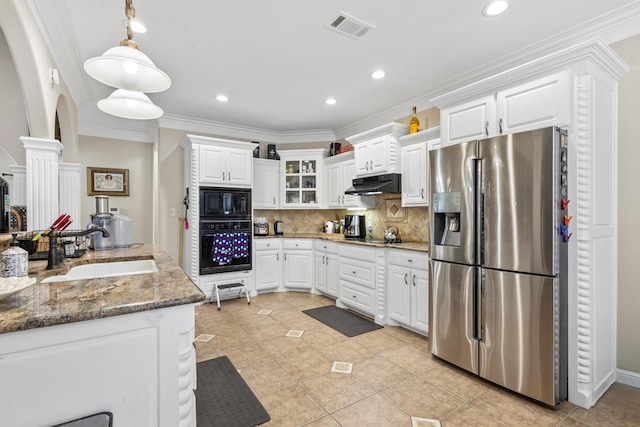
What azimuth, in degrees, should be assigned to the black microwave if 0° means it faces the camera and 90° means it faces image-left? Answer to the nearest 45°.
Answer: approximately 0°

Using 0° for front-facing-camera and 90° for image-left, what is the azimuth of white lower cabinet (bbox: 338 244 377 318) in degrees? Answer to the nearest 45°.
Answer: approximately 45°

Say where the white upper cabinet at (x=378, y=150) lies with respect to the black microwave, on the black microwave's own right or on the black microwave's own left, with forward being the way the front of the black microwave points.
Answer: on the black microwave's own left

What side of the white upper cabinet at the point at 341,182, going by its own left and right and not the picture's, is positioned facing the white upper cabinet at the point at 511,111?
left

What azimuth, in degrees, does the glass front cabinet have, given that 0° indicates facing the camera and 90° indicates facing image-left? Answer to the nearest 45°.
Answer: approximately 0°

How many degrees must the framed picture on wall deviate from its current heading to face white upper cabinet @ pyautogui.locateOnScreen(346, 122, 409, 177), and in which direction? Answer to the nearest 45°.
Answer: approximately 45° to its left
